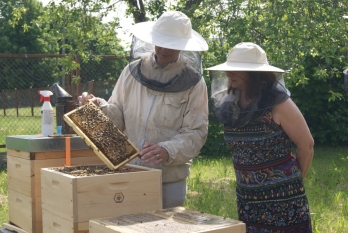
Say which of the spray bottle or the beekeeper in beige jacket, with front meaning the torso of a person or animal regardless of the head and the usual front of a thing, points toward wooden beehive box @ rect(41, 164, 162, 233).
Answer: the beekeeper in beige jacket

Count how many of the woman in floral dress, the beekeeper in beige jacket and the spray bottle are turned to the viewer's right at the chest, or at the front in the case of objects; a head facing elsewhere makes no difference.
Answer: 0

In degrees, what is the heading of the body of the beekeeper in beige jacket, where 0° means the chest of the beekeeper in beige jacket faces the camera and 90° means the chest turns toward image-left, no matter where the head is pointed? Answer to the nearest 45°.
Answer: approximately 45°

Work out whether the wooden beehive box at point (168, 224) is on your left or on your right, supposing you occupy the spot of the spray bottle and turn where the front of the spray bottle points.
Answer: on your left

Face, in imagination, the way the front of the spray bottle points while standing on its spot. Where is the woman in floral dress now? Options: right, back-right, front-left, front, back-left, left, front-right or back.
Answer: back-left

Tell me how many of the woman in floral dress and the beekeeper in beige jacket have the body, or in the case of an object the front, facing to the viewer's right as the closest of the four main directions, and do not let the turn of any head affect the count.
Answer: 0

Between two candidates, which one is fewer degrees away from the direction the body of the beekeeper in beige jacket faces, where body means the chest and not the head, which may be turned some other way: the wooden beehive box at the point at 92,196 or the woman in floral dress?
the wooden beehive box

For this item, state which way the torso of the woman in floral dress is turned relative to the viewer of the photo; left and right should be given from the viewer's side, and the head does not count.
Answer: facing the viewer and to the left of the viewer

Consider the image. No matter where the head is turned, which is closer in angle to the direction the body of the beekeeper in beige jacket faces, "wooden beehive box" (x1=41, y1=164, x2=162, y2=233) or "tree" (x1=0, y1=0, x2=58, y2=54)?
the wooden beehive box

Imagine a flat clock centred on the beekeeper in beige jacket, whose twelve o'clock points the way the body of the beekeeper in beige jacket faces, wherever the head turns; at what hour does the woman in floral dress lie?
The woman in floral dress is roughly at 9 o'clock from the beekeeper in beige jacket.

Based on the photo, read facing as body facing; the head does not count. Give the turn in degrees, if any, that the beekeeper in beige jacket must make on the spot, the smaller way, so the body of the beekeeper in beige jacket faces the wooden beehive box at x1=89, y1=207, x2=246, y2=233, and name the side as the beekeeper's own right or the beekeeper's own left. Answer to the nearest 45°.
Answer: approximately 45° to the beekeeper's own left

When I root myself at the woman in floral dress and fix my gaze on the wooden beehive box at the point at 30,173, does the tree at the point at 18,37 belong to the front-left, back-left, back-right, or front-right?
front-right
